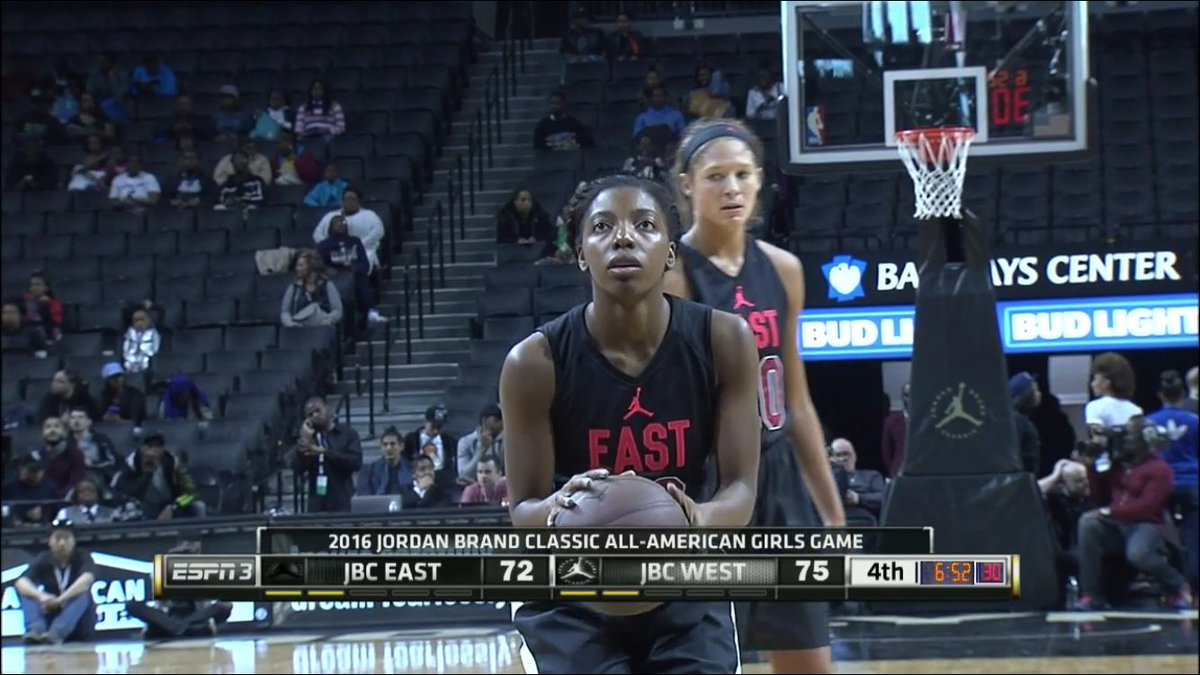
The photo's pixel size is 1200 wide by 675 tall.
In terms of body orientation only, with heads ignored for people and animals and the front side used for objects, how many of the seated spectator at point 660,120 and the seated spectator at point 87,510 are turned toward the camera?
2

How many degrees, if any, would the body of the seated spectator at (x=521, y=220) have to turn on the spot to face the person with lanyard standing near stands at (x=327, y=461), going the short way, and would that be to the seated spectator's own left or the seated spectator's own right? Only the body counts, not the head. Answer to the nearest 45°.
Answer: approximately 45° to the seated spectator's own right

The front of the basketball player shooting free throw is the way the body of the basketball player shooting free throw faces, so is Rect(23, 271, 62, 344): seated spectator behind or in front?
behind

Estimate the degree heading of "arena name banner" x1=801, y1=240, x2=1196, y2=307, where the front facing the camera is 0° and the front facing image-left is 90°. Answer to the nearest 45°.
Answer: approximately 0°

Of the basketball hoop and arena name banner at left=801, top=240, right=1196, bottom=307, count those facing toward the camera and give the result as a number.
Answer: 2

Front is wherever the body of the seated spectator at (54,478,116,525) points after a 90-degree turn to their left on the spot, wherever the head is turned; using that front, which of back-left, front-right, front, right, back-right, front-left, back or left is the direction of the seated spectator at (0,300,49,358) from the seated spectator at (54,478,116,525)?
left

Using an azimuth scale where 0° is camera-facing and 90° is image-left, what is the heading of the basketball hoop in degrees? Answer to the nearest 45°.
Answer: approximately 0°

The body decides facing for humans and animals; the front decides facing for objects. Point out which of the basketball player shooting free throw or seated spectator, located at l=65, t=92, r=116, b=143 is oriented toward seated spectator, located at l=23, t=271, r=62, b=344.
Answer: seated spectator, located at l=65, t=92, r=116, b=143

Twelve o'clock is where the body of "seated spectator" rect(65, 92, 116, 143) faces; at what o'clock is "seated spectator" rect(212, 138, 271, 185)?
"seated spectator" rect(212, 138, 271, 185) is roughly at 11 o'clock from "seated spectator" rect(65, 92, 116, 143).

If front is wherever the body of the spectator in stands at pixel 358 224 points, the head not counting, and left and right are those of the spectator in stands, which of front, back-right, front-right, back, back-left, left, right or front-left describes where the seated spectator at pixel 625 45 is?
back-left

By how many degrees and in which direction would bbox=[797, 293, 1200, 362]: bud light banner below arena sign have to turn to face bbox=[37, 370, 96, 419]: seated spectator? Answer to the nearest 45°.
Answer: approximately 90° to its right
